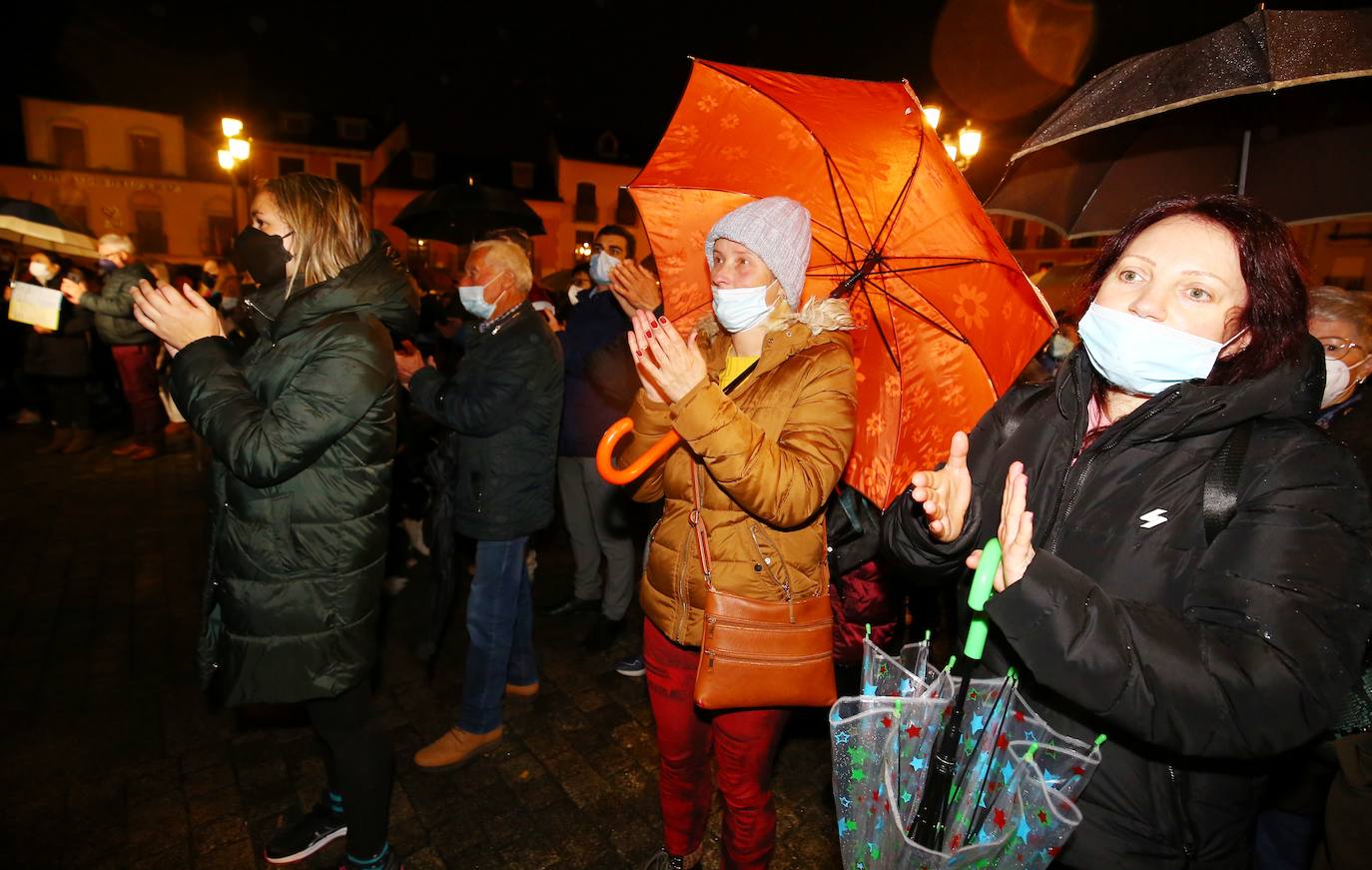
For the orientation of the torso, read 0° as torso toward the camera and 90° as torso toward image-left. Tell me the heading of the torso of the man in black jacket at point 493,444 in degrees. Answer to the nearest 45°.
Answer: approximately 90°

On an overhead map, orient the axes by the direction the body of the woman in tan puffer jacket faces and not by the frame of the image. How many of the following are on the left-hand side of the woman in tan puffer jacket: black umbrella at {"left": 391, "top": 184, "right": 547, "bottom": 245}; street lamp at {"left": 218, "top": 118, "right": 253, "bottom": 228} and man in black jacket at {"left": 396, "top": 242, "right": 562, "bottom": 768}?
0

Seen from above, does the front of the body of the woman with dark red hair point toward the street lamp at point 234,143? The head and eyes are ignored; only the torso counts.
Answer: no

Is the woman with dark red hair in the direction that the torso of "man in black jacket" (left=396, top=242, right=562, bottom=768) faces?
no

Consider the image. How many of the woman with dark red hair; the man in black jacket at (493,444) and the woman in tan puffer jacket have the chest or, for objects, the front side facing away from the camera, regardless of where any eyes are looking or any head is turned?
0

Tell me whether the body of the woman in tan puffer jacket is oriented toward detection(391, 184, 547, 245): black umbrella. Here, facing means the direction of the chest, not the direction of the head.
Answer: no

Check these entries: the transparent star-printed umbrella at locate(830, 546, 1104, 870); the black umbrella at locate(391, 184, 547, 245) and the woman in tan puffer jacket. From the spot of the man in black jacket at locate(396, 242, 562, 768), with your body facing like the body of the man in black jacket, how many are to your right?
1

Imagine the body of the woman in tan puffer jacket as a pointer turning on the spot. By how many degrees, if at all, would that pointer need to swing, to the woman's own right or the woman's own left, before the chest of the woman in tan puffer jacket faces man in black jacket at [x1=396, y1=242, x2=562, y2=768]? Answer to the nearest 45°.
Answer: approximately 90° to the woman's own right

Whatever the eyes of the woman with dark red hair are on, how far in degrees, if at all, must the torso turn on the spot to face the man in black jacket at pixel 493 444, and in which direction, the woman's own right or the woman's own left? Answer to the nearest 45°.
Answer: approximately 45° to the woman's own right

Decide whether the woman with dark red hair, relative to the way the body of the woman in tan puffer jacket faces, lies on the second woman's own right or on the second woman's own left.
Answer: on the second woman's own left

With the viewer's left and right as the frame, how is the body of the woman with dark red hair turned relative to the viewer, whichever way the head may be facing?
facing the viewer and to the left of the viewer

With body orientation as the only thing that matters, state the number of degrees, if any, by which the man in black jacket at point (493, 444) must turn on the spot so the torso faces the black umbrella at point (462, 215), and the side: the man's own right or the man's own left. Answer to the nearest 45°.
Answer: approximately 90° to the man's own right

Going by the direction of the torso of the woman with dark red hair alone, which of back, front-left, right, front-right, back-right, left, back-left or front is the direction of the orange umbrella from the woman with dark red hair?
right

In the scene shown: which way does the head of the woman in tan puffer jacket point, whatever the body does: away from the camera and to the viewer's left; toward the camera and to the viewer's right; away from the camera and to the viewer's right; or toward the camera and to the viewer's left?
toward the camera and to the viewer's left
